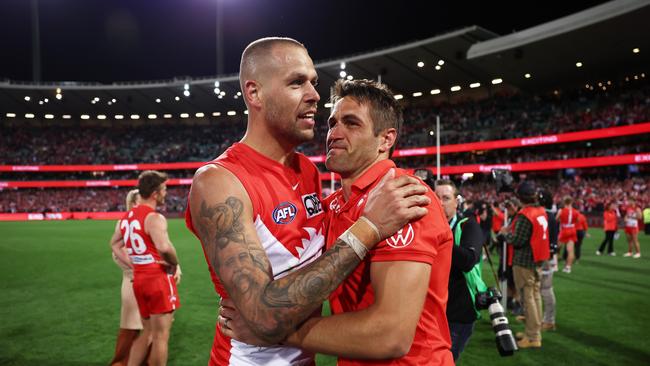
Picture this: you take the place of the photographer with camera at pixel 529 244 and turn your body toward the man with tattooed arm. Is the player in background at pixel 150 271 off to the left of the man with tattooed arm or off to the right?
right

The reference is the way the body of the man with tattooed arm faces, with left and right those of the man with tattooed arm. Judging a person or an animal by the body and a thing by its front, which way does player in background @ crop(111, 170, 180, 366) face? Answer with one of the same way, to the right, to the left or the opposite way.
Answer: to the left

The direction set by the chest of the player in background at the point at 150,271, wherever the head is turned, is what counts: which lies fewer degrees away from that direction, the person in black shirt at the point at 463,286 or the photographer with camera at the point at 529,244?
the photographer with camera

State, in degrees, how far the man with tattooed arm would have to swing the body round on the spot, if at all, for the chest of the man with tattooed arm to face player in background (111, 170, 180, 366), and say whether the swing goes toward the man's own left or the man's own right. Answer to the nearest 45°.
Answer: approximately 180°

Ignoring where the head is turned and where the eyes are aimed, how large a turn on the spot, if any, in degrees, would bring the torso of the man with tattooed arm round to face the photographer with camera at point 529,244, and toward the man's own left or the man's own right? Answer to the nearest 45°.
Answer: approximately 90° to the man's own left

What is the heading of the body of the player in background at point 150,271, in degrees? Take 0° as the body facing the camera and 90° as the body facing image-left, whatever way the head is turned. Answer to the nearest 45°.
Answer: approximately 225°

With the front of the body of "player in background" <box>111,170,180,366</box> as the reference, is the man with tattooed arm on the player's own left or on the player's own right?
on the player's own right

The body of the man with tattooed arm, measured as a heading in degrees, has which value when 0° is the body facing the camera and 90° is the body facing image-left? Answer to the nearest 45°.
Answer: approximately 315°
